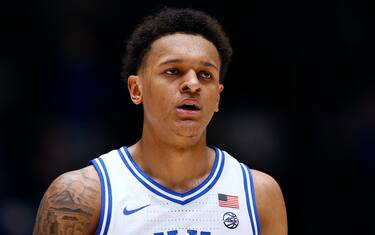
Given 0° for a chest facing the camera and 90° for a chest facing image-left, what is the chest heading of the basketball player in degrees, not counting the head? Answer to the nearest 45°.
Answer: approximately 0°
